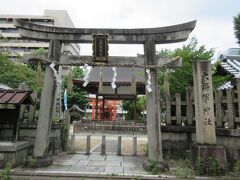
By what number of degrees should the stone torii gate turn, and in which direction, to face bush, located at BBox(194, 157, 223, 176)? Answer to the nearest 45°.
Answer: approximately 90° to its left

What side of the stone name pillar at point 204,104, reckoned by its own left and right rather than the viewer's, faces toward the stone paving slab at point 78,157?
right

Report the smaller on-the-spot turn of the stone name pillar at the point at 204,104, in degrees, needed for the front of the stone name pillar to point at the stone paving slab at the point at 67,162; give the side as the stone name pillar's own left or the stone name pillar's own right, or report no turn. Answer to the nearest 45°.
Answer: approximately 90° to the stone name pillar's own right

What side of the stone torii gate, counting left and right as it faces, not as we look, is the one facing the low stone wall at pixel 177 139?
left

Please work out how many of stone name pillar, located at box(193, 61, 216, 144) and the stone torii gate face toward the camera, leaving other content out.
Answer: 2

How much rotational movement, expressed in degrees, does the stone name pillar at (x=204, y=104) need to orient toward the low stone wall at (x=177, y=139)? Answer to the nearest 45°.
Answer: approximately 135° to its right

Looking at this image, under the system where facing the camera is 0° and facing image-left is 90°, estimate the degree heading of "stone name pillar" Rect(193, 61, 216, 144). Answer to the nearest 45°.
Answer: approximately 0°
